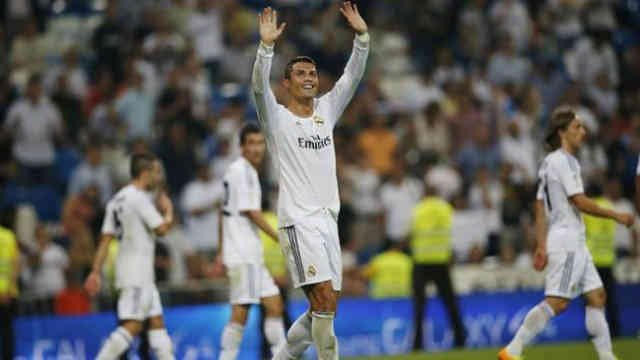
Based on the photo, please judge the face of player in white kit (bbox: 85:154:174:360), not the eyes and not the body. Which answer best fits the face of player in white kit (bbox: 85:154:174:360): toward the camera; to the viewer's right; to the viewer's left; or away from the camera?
to the viewer's right

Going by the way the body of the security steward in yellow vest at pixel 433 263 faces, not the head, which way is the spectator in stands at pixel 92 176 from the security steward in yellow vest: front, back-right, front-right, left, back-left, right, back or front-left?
left

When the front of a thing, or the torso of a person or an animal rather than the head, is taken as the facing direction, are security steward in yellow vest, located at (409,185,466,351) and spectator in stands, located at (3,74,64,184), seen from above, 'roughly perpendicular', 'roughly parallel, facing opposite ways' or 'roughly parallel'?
roughly parallel, facing opposite ways

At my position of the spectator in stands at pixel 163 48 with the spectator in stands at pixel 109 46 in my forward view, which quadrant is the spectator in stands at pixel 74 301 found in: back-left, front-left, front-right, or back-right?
front-left

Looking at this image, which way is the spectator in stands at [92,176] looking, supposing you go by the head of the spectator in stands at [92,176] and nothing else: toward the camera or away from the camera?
toward the camera

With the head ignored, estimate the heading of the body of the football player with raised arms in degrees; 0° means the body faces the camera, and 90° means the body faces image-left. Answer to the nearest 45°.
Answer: approximately 315°

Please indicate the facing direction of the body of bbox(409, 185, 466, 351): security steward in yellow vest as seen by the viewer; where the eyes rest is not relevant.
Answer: away from the camera

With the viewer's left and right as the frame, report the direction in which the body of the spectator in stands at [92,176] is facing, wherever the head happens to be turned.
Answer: facing the viewer

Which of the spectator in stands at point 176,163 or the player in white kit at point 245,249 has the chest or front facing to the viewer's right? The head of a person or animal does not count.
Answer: the player in white kit

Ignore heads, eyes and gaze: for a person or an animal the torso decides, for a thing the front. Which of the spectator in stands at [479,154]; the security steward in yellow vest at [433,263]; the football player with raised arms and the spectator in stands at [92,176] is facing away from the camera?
the security steward in yellow vest

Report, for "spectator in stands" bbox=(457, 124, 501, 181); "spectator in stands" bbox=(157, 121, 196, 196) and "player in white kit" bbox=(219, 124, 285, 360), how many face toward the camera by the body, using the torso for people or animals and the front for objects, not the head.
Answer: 2
